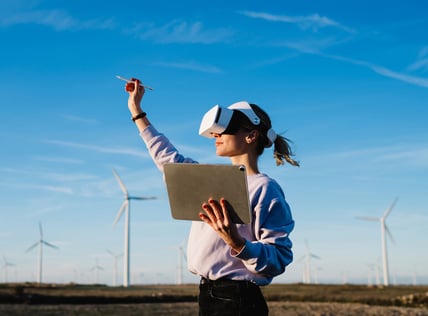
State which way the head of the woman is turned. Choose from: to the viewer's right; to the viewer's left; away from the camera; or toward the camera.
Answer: to the viewer's left

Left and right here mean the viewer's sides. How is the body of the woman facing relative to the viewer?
facing the viewer and to the left of the viewer
